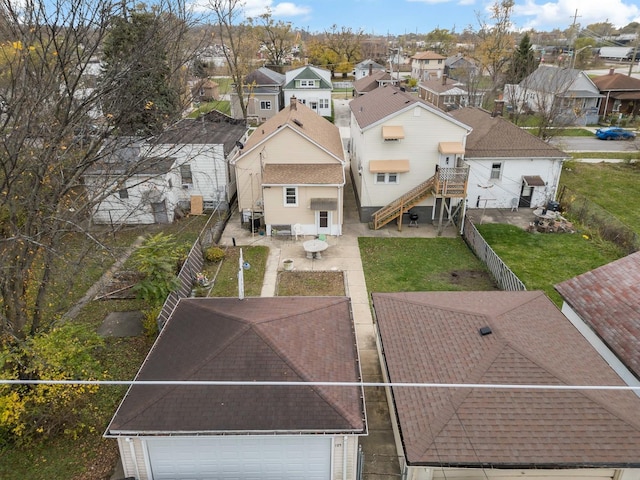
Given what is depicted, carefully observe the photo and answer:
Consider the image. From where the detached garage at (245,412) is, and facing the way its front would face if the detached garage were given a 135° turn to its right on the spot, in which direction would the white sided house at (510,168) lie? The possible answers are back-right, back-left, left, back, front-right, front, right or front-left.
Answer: right

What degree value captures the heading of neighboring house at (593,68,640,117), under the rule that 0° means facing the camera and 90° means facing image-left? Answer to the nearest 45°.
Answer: approximately 0°

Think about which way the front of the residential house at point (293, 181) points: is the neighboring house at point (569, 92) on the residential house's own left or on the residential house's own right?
on the residential house's own right

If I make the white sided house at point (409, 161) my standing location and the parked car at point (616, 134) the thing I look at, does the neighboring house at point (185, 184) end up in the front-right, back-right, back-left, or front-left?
back-left

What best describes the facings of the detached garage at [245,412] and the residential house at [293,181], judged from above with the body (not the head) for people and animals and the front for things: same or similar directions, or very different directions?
very different directions

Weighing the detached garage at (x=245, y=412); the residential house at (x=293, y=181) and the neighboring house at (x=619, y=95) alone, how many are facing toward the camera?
2

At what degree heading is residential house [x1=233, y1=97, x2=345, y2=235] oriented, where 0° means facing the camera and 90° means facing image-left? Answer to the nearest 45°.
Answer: approximately 180°

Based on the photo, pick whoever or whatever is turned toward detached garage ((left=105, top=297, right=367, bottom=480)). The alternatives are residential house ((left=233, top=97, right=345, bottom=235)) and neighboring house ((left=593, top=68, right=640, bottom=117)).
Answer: the neighboring house

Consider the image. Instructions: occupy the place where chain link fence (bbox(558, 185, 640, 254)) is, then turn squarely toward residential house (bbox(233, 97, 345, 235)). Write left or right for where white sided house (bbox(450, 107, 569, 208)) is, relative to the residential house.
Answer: right

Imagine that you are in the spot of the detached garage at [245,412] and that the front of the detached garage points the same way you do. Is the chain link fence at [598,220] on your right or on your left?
on your left

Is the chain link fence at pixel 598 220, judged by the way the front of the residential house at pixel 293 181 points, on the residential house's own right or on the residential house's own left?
on the residential house's own right

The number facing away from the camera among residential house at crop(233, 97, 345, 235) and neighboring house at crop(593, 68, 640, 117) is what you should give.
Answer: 1
